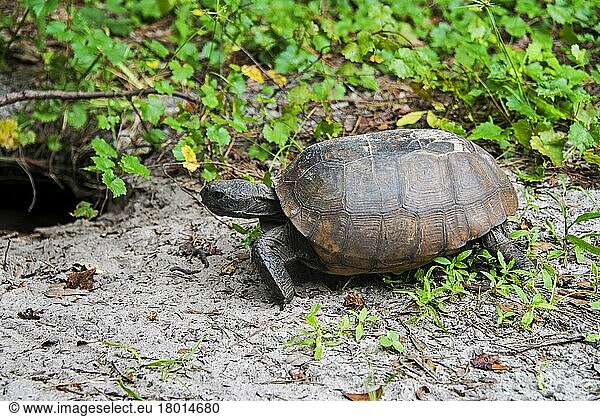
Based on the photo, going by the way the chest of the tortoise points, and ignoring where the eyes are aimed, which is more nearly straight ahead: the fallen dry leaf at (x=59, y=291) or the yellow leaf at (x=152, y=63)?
the fallen dry leaf

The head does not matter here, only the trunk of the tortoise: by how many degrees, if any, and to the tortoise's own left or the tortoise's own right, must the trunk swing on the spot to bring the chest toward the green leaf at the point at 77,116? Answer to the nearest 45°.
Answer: approximately 45° to the tortoise's own right

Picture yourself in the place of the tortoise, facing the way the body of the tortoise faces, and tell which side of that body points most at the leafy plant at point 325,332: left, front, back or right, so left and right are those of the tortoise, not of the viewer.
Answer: left

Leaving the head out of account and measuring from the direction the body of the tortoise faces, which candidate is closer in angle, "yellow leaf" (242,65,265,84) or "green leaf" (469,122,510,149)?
the yellow leaf

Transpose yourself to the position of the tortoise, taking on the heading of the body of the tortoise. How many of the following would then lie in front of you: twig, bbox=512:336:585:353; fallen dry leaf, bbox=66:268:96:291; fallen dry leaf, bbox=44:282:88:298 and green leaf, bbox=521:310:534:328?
2

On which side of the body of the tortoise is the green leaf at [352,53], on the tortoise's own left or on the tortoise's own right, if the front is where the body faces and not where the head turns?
on the tortoise's own right

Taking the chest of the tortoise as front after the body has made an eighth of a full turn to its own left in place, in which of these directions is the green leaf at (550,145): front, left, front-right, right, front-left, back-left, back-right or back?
back

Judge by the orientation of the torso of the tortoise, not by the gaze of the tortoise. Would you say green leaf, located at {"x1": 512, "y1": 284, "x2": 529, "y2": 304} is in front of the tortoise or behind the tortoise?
behind

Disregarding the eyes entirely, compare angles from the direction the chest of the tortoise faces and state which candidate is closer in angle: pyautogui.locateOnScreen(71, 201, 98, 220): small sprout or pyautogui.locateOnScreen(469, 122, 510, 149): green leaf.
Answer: the small sprout

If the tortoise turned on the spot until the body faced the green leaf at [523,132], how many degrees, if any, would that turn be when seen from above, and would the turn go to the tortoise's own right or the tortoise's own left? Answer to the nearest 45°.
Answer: approximately 135° to the tortoise's own right

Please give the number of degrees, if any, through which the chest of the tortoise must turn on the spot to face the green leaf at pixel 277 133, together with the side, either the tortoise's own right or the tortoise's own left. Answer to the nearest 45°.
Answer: approximately 45° to the tortoise's own right

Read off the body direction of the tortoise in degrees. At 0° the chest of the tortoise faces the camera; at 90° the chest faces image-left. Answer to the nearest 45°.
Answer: approximately 90°

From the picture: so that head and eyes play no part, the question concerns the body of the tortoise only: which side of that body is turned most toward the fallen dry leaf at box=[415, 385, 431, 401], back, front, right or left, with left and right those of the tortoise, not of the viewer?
left

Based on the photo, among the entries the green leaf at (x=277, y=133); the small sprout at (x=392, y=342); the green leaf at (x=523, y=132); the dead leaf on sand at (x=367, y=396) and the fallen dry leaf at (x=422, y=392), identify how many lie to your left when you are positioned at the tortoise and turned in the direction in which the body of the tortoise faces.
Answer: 3
